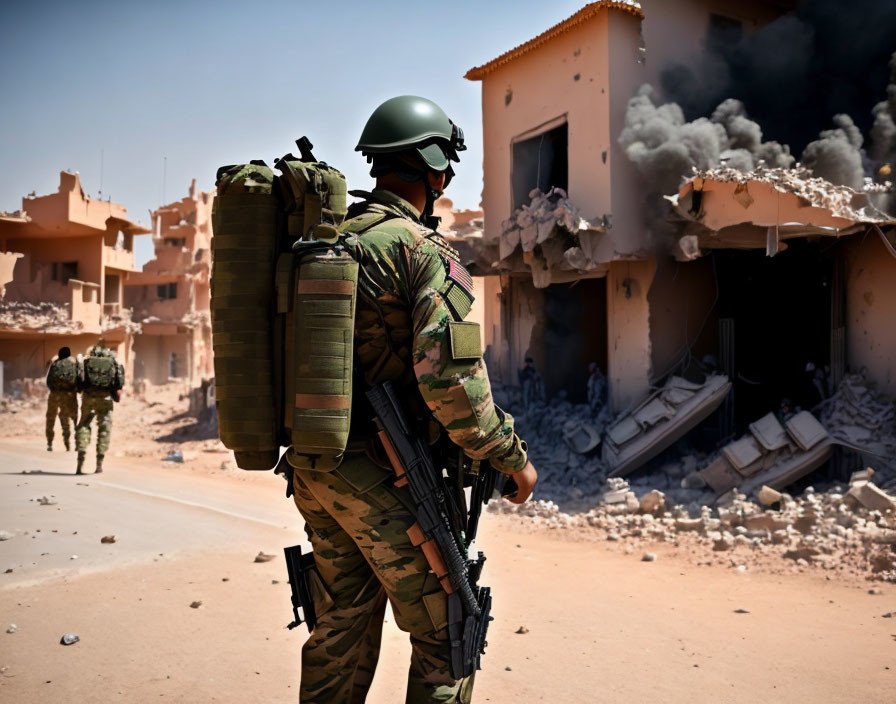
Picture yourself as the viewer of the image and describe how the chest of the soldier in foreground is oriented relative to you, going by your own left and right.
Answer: facing away from the viewer and to the right of the viewer

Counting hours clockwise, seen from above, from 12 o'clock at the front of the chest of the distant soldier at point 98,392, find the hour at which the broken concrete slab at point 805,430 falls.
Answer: The broken concrete slab is roughly at 4 o'clock from the distant soldier.

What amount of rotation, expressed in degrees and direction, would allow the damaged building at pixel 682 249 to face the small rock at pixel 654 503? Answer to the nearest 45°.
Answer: approximately 45° to its left

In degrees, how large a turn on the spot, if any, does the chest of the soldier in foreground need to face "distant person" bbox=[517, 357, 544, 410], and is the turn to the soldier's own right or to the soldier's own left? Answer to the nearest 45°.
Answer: approximately 45° to the soldier's own left

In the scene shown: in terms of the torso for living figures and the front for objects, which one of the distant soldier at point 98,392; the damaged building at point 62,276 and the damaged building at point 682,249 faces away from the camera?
the distant soldier

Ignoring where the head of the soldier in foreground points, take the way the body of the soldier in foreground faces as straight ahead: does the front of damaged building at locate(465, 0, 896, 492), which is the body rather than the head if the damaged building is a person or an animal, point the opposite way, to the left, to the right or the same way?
the opposite way

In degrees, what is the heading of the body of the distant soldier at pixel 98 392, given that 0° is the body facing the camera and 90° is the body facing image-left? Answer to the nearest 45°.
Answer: approximately 180°

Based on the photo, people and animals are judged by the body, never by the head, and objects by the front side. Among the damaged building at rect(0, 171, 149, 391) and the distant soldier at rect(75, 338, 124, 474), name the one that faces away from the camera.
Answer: the distant soldier

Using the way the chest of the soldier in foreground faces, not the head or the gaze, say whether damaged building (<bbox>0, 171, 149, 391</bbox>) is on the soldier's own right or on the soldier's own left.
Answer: on the soldier's own left
